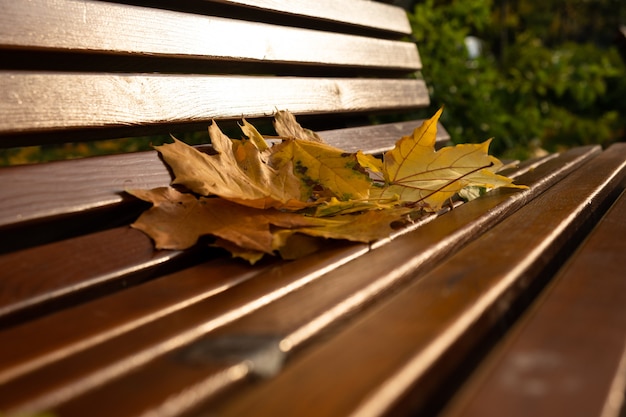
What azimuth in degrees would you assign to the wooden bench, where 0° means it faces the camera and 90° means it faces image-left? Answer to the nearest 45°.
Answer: approximately 315°
